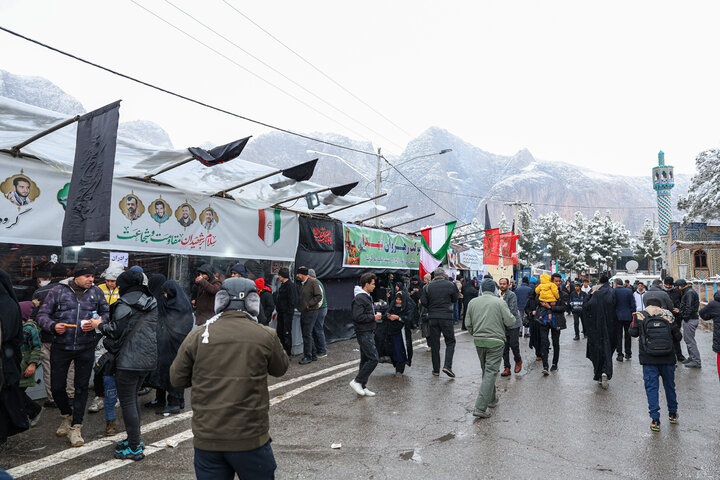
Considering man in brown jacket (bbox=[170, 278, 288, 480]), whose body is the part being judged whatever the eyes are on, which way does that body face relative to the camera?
away from the camera

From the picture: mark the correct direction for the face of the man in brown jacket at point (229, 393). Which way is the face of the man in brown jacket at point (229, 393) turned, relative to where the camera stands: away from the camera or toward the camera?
away from the camera

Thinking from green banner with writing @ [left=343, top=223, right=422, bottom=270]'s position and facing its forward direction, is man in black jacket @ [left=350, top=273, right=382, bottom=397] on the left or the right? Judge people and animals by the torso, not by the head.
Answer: on its right

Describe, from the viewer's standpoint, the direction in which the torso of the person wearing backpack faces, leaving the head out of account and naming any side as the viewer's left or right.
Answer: facing away from the viewer

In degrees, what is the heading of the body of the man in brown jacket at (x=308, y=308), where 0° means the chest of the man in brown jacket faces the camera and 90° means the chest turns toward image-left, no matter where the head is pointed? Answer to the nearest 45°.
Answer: approximately 45°

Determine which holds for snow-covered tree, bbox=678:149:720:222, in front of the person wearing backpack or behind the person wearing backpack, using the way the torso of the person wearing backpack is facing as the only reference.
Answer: in front

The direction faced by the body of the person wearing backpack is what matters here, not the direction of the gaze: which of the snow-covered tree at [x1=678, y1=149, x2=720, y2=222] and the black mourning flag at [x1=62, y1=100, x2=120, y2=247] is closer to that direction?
the snow-covered tree

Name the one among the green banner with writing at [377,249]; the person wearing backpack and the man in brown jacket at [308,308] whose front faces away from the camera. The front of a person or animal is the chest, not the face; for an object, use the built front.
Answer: the person wearing backpack

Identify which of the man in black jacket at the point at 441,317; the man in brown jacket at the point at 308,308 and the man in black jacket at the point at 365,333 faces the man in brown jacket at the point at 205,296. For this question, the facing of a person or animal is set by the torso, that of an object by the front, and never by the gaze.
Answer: the man in brown jacket at the point at 308,308

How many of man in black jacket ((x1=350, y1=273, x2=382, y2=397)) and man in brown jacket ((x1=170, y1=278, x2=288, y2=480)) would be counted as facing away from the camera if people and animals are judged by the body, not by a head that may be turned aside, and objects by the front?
1

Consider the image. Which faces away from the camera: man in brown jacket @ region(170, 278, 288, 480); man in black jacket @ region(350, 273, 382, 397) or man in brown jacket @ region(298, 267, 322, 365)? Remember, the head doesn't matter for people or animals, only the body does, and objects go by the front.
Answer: man in brown jacket @ region(170, 278, 288, 480)
